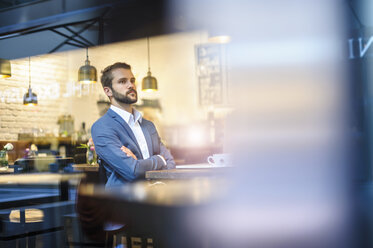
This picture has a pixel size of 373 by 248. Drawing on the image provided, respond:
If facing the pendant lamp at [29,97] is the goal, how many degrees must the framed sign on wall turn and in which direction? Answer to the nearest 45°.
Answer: approximately 45° to its right

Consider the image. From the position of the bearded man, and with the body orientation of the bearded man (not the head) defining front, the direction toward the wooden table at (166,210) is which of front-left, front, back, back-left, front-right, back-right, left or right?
front-right

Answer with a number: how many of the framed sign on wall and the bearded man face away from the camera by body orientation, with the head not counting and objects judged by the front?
0

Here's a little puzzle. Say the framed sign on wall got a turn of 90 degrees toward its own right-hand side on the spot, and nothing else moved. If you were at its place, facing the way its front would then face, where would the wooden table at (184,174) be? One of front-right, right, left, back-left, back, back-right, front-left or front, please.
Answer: left

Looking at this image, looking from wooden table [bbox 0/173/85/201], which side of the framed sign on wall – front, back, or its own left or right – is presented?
front

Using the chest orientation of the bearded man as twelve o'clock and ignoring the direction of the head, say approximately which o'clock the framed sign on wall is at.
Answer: The framed sign on wall is roughly at 8 o'clock from the bearded man.

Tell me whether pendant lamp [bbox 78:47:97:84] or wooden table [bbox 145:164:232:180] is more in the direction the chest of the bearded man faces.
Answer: the wooden table

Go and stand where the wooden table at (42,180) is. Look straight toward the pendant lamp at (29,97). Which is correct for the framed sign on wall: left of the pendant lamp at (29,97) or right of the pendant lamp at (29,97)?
right

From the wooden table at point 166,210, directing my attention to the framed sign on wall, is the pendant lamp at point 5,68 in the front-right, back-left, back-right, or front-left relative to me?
front-left

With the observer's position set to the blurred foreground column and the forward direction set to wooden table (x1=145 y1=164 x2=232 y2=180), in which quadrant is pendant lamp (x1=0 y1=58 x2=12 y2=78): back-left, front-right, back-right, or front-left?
front-left

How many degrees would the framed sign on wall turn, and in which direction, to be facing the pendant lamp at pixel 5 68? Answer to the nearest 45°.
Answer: approximately 45° to its right

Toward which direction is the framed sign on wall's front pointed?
toward the camera

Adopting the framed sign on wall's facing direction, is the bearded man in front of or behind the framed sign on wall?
in front

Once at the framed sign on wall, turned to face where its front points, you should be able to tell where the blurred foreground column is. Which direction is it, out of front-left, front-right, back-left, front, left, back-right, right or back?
front

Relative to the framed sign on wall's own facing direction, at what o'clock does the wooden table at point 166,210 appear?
The wooden table is roughly at 12 o'clock from the framed sign on wall.
